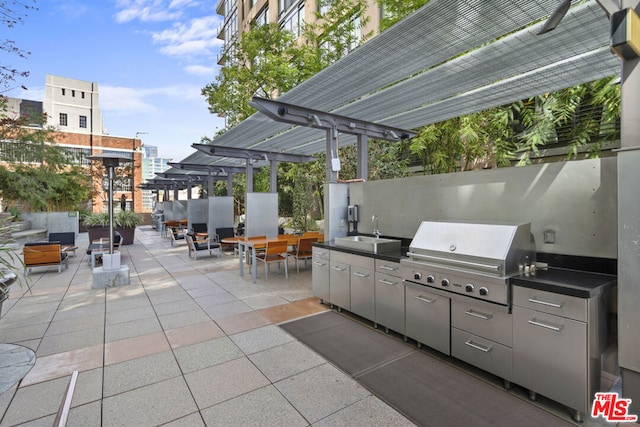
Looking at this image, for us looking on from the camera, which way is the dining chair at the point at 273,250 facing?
facing away from the viewer and to the left of the viewer

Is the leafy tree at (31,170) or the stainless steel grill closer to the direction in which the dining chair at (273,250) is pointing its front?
the leafy tree

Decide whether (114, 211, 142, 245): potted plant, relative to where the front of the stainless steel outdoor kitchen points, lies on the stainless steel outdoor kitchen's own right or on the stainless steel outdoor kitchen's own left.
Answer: on the stainless steel outdoor kitchen's own right

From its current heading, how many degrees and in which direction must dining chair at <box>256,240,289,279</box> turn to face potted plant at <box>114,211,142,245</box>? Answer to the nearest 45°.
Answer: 0° — it already faces it

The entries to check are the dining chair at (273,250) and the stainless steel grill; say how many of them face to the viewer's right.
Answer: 0

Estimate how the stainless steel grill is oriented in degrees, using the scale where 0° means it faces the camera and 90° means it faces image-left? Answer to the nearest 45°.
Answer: approximately 45°

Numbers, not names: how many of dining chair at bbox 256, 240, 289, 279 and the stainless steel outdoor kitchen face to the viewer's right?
0
